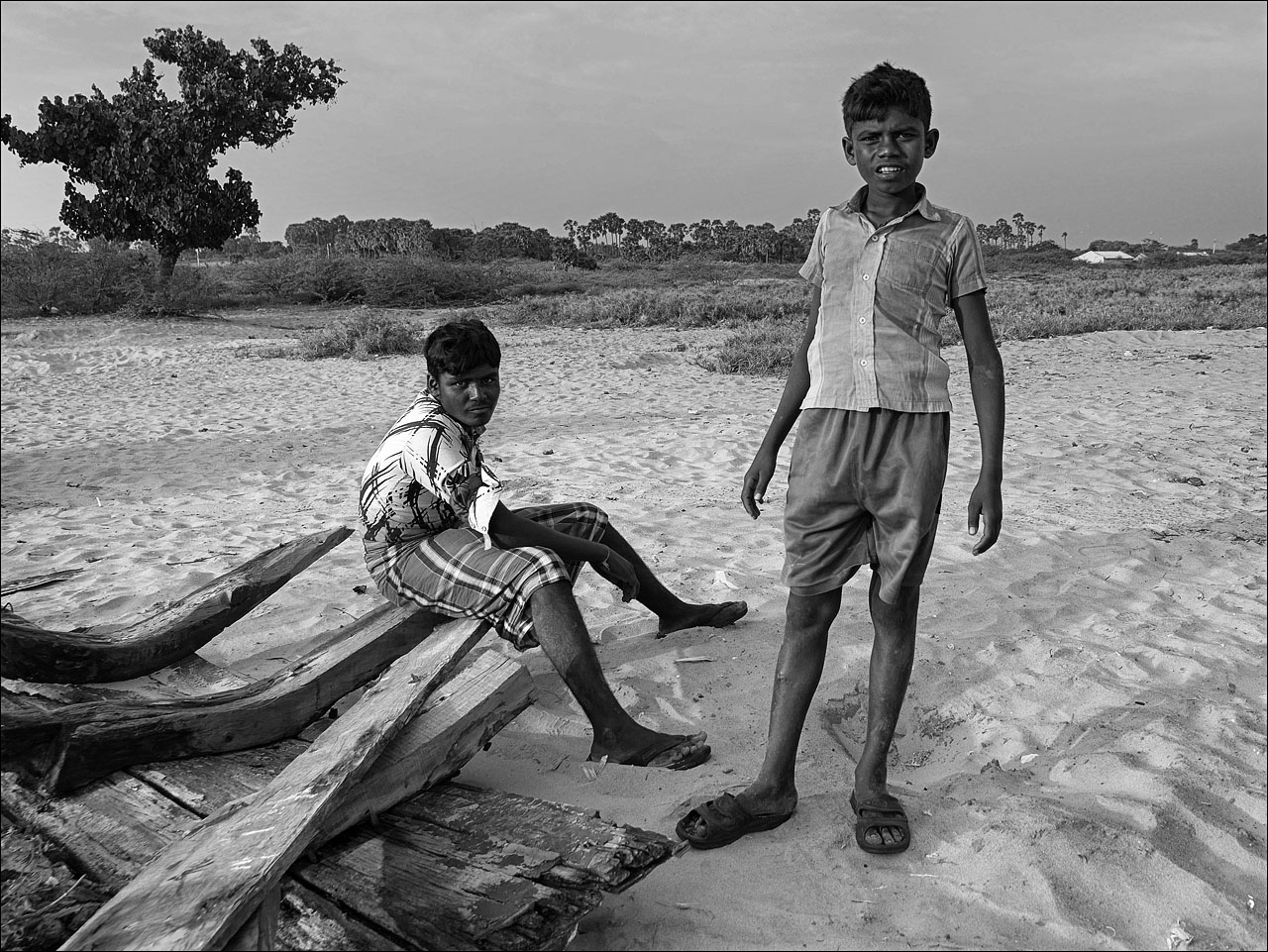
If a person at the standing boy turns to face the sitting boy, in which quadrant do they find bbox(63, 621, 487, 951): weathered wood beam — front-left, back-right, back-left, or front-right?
front-left

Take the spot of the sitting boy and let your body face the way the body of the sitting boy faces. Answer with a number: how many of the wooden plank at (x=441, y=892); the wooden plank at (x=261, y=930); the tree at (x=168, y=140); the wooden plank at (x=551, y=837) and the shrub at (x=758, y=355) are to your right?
3

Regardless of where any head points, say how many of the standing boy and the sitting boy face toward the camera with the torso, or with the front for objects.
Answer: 1

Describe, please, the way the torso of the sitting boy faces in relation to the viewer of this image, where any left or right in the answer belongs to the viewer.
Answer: facing to the right of the viewer

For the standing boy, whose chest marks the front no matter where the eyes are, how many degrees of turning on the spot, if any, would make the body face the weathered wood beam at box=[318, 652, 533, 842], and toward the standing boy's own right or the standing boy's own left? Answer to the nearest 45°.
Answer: approximately 90° to the standing boy's own right

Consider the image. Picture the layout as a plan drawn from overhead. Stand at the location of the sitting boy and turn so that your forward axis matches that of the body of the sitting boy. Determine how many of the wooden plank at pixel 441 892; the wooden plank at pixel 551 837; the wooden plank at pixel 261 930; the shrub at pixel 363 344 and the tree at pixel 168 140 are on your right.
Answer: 3

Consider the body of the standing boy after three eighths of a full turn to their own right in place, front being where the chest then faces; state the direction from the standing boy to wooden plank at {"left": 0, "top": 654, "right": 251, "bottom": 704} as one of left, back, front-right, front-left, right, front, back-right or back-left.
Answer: front-left

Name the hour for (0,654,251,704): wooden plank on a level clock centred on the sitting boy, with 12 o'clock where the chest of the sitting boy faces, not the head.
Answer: The wooden plank is roughly at 6 o'clock from the sitting boy.

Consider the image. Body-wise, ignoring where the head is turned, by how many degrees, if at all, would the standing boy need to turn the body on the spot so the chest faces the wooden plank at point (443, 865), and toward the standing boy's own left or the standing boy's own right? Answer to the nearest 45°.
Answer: approximately 45° to the standing boy's own right

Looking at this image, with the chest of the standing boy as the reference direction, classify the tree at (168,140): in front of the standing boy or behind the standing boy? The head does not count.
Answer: behind

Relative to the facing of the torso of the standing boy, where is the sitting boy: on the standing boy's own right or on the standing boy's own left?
on the standing boy's own right

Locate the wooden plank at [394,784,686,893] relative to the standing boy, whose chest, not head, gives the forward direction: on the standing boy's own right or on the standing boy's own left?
on the standing boy's own right

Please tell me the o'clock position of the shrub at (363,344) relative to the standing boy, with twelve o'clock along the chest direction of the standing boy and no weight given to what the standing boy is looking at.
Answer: The shrub is roughly at 5 o'clock from the standing boy.

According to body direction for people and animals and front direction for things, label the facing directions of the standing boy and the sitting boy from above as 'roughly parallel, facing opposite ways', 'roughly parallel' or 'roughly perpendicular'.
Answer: roughly perpendicular

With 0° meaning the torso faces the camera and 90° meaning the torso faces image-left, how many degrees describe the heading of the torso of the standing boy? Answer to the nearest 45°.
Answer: approximately 0°
